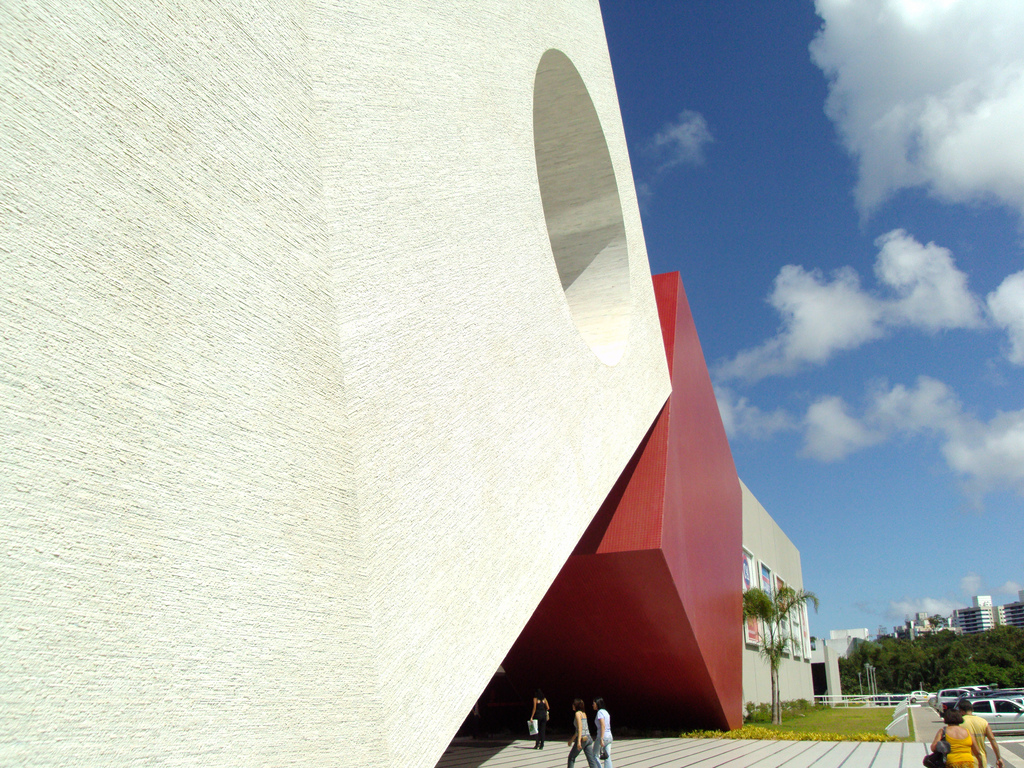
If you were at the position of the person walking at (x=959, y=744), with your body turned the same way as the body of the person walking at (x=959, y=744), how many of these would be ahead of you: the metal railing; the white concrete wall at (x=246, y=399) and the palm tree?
2

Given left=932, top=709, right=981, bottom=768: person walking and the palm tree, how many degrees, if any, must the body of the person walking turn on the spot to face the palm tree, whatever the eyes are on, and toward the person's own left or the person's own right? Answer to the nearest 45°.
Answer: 0° — they already face it

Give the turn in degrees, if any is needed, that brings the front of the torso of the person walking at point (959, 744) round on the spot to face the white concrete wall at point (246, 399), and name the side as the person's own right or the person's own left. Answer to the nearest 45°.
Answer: approximately 135° to the person's own left

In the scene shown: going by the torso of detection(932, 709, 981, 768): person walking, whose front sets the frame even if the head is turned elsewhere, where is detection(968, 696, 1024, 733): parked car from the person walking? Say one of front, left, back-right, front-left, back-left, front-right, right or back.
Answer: front

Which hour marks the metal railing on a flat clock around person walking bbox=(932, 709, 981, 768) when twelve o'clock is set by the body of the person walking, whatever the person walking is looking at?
The metal railing is roughly at 12 o'clock from the person walking.

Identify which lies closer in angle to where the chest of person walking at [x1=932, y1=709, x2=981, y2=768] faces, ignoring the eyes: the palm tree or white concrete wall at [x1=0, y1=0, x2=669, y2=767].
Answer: the palm tree

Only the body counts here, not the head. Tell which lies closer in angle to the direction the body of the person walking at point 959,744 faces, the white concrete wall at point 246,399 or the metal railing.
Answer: the metal railing

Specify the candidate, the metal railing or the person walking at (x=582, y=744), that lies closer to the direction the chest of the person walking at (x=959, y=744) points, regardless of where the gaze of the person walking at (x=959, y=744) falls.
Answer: the metal railing

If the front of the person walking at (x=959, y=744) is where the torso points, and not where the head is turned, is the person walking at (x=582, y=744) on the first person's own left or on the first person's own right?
on the first person's own left

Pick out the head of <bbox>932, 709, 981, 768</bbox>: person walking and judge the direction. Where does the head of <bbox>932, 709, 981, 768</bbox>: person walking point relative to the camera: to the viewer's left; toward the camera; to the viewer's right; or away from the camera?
away from the camera

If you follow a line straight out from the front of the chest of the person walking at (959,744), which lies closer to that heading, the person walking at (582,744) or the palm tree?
the palm tree

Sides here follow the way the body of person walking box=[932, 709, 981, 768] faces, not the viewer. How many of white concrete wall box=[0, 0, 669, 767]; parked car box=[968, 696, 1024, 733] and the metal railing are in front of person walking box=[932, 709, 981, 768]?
2

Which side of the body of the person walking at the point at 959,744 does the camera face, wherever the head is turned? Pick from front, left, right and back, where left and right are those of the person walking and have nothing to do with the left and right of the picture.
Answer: back

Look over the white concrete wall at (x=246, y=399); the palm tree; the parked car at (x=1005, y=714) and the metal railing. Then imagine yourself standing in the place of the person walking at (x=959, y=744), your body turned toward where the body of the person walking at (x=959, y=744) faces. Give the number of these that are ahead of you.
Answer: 3
